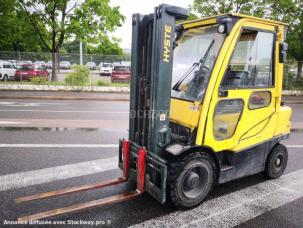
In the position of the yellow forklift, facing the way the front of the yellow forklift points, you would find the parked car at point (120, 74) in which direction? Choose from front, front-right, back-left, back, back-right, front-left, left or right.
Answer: back-right

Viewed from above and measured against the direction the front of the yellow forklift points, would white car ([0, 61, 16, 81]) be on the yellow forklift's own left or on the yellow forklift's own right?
on the yellow forklift's own right

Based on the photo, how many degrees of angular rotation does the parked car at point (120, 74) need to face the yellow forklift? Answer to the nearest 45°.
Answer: approximately 180°

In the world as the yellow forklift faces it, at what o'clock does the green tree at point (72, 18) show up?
The green tree is roughly at 4 o'clock from the yellow forklift.

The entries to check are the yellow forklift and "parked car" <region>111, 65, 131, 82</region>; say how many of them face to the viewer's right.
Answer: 0

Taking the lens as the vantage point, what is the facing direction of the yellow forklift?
facing the viewer and to the left of the viewer

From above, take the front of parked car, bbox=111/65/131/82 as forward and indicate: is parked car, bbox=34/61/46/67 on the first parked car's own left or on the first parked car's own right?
on the first parked car's own right

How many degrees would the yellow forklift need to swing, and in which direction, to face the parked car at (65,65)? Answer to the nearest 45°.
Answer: approximately 135° to its right

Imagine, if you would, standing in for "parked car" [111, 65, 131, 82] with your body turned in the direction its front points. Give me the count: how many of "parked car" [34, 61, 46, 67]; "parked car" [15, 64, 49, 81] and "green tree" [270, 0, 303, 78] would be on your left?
1
